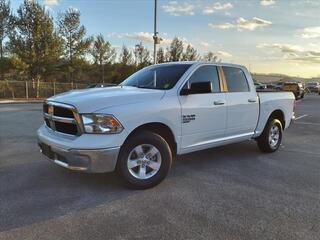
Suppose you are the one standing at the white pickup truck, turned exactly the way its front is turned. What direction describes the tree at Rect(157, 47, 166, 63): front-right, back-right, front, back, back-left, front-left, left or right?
back-right

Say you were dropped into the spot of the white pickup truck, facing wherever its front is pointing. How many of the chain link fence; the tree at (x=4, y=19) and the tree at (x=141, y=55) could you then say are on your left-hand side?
0

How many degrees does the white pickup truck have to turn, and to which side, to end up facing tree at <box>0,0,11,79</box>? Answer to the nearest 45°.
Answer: approximately 90° to its right

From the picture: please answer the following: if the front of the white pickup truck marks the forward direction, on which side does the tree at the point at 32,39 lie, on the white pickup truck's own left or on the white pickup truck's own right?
on the white pickup truck's own right

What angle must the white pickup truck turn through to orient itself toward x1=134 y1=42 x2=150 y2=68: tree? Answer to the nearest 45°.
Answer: approximately 135° to its right

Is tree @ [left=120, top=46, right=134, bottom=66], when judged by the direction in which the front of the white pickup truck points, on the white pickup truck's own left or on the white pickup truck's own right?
on the white pickup truck's own right

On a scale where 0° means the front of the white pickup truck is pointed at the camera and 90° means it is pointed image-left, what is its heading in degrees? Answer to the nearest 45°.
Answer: approximately 45°

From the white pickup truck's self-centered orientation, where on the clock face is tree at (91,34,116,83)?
The tree is roughly at 4 o'clock from the white pickup truck.
